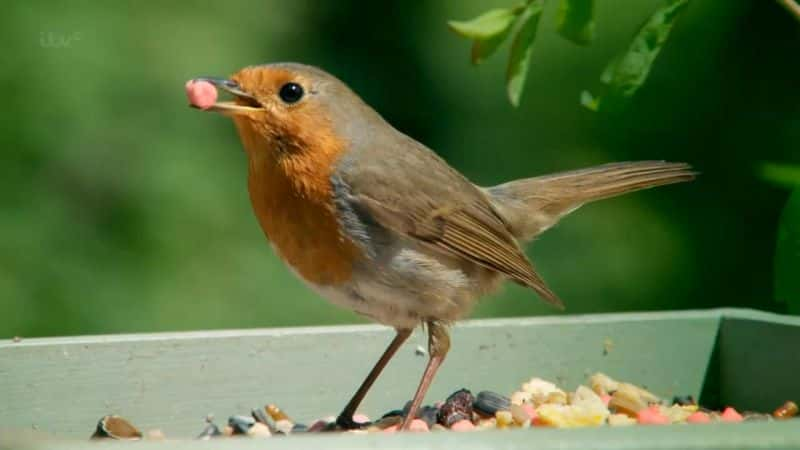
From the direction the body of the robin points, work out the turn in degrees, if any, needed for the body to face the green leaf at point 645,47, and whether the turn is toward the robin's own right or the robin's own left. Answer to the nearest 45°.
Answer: approximately 135° to the robin's own left

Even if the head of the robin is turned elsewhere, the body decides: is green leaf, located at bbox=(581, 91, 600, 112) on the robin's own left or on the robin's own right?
on the robin's own right

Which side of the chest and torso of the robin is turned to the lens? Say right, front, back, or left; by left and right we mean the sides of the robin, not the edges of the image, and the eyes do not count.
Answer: left

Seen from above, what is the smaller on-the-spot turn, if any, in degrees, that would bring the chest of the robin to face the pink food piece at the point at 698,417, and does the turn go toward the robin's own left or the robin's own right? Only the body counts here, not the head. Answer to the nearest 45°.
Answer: approximately 180°

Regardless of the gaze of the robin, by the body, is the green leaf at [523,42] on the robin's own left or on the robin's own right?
on the robin's own right

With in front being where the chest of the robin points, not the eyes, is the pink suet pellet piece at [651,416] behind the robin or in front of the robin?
behind
